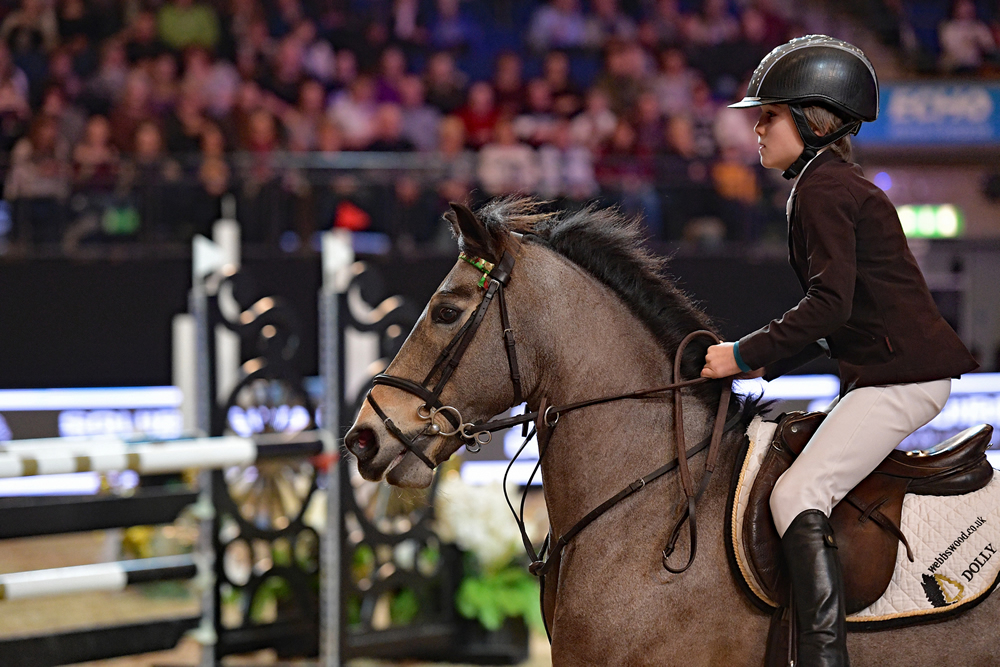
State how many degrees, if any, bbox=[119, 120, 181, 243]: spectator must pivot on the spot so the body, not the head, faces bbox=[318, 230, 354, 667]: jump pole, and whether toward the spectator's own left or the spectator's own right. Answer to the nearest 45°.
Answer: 0° — they already face it

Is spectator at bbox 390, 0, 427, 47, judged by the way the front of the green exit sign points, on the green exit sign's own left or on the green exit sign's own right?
on the green exit sign's own right

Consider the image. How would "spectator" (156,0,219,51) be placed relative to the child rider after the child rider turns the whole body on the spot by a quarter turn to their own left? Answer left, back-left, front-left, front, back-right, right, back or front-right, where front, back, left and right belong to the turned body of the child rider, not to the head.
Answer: back-right

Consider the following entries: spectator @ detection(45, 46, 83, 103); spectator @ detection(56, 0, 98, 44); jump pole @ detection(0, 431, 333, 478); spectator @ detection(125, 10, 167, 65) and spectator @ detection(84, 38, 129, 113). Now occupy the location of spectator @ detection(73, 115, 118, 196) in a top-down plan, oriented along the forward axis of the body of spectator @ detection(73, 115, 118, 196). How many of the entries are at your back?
4

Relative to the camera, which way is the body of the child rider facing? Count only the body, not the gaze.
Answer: to the viewer's left

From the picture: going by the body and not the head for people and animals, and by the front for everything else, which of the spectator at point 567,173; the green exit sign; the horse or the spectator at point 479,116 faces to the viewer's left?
the horse

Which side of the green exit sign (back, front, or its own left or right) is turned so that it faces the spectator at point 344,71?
right

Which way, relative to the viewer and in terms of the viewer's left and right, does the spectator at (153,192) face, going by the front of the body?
facing the viewer

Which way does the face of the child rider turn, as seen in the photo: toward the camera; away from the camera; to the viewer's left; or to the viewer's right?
to the viewer's left

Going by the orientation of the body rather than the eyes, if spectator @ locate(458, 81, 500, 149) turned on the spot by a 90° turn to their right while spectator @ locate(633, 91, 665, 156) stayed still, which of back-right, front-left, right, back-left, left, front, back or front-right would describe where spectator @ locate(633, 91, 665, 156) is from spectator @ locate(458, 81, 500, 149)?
back

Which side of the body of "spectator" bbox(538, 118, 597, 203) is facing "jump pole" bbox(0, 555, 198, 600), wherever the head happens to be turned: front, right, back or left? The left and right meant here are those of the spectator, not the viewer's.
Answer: front

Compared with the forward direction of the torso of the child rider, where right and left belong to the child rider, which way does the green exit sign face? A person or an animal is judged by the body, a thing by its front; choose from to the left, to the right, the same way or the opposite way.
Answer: to the left

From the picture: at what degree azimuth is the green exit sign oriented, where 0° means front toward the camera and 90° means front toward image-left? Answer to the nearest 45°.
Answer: approximately 0°

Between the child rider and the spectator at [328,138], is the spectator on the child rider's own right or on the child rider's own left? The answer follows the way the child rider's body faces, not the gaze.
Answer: on the child rider's own right

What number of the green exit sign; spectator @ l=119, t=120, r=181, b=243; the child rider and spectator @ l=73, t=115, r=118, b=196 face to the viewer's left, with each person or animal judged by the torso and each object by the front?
1

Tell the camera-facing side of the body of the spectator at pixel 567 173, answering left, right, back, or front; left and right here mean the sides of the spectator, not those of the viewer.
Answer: front

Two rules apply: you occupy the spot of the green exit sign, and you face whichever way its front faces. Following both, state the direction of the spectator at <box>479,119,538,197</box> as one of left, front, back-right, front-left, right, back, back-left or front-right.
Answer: front-right

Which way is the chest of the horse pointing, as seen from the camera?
to the viewer's left
